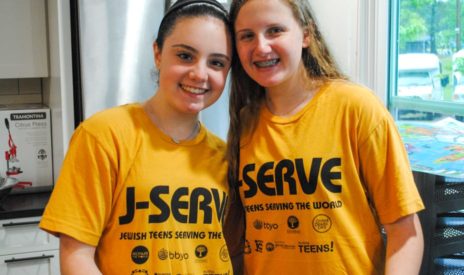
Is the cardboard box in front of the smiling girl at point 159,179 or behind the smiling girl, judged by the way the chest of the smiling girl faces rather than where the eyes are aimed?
behind

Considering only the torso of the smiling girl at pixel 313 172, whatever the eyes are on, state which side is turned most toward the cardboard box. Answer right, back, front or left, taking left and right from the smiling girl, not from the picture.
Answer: right

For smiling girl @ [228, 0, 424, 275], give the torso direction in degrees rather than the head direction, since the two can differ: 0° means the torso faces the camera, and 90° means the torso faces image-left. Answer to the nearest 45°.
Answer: approximately 45°
